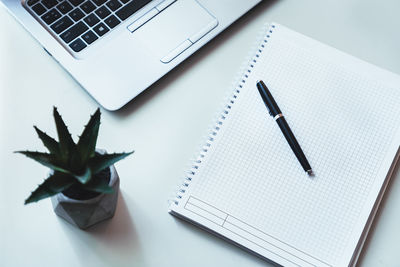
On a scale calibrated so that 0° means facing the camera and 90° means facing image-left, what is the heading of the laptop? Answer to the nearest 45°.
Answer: approximately 315°
